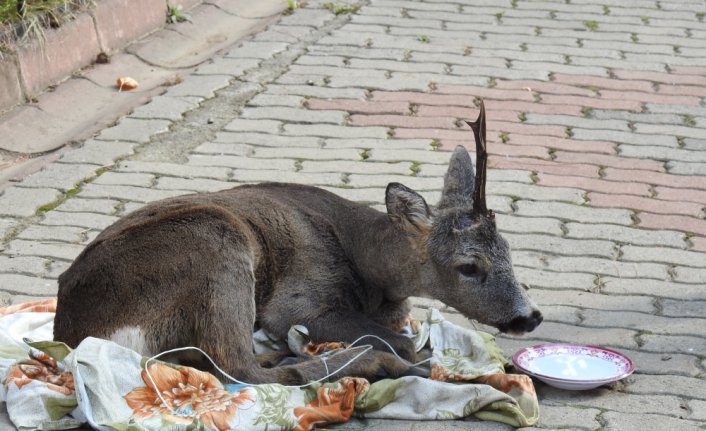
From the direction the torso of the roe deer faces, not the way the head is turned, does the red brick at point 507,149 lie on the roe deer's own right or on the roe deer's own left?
on the roe deer's own left

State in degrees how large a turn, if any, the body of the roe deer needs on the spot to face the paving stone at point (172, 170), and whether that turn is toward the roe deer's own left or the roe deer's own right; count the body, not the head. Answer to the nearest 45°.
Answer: approximately 90° to the roe deer's own left

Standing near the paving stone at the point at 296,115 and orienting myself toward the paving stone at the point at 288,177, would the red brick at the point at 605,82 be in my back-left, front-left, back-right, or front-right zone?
back-left

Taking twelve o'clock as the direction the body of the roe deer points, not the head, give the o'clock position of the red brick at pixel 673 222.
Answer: The red brick is roughly at 11 o'clock from the roe deer.

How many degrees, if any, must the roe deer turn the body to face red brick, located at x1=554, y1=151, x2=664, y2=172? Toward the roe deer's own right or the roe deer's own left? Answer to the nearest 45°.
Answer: approximately 45° to the roe deer's own left

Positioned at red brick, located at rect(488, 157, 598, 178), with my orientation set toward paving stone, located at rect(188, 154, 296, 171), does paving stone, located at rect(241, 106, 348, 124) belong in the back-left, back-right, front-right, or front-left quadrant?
front-right

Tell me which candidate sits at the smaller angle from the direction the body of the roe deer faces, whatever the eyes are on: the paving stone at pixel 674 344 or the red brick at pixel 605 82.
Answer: the paving stone

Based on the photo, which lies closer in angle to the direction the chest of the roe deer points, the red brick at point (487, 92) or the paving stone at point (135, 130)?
the red brick

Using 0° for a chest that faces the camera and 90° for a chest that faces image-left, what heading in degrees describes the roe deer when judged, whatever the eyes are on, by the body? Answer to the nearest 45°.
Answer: approximately 270°

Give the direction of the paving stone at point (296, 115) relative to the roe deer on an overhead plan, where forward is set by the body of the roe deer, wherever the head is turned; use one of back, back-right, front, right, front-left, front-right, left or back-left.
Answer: left

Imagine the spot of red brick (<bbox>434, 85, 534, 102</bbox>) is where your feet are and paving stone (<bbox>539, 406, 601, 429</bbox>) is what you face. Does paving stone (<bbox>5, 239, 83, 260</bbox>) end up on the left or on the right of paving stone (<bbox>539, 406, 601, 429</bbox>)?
right

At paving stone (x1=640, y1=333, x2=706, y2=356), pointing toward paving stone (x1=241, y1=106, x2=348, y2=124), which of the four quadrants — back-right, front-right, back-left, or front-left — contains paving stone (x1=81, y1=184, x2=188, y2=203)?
front-left

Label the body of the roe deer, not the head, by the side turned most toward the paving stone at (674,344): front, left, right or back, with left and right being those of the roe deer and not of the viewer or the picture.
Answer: front

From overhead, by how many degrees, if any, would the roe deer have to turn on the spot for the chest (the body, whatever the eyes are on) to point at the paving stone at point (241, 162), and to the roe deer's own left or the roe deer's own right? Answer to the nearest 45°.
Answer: approximately 90° to the roe deer's own left

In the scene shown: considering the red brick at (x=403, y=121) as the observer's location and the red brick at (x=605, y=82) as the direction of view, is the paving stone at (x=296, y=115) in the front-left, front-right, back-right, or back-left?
back-left

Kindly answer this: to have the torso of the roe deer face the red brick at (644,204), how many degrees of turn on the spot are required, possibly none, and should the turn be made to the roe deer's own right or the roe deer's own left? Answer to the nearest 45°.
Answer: approximately 45° to the roe deer's own left
